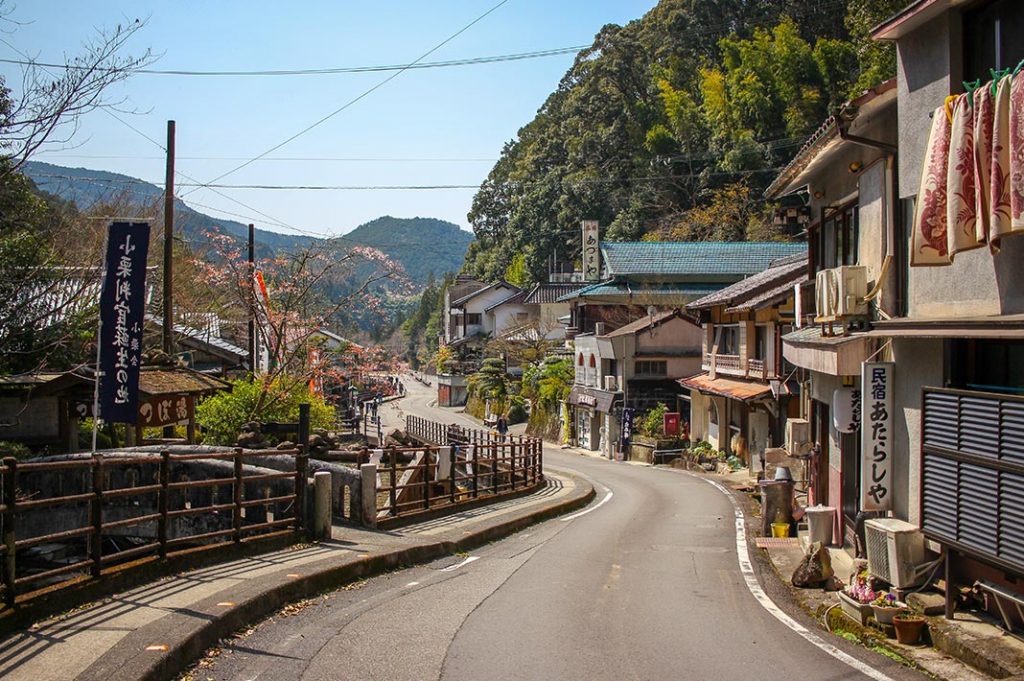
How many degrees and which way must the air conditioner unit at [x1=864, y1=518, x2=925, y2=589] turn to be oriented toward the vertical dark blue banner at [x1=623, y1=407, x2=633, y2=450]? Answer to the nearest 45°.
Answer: approximately 135° to its right

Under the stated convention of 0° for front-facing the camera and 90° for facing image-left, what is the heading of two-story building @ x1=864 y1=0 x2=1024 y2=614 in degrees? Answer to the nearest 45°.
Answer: approximately 45°

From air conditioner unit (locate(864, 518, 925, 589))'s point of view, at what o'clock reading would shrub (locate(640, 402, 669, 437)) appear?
The shrub is roughly at 4 o'clock from the air conditioner unit.

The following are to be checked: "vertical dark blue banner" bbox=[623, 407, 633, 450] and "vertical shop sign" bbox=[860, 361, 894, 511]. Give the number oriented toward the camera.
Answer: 2

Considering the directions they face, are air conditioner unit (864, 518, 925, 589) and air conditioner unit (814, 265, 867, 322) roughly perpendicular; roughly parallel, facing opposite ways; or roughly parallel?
roughly parallel

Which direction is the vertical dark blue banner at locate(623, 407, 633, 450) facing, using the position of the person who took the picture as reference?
facing the viewer

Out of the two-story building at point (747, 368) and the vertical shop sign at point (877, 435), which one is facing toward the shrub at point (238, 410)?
the two-story building

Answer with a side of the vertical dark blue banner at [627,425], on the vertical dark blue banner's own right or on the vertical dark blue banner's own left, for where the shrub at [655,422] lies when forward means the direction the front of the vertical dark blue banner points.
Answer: on the vertical dark blue banner's own left

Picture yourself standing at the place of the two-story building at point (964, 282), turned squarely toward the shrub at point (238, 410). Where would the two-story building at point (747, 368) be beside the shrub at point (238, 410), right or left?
right

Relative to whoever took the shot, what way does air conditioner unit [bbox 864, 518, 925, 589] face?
facing the viewer and to the left of the viewer
